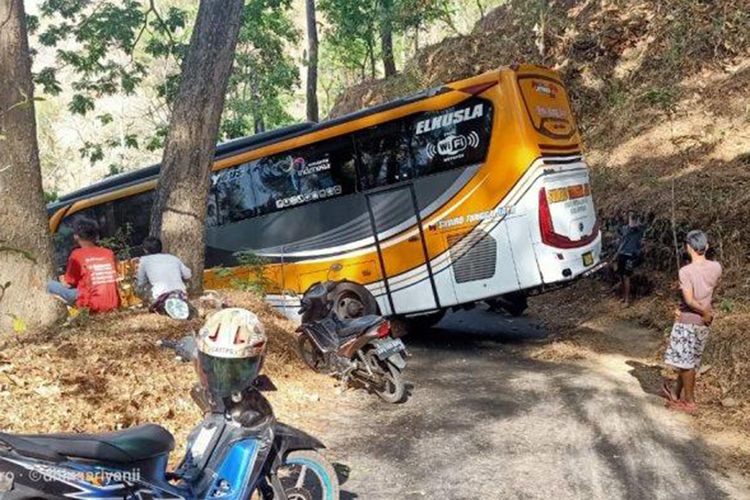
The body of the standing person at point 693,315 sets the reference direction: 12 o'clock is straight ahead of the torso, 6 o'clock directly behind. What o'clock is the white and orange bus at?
The white and orange bus is roughly at 12 o'clock from the standing person.

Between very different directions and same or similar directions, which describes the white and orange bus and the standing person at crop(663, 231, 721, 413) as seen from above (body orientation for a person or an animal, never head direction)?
same or similar directions

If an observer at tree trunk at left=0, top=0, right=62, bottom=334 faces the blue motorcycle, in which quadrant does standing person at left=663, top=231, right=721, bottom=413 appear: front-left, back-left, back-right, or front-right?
front-left

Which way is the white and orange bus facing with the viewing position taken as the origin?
facing away from the viewer and to the left of the viewer

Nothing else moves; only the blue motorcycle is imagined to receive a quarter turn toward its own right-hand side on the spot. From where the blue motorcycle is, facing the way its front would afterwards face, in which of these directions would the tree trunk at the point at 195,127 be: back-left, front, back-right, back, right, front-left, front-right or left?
back

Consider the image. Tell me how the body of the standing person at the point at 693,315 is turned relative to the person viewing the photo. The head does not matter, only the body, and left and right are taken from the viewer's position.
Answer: facing away from the viewer and to the left of the viewer

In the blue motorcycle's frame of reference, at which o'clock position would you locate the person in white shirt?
The person in white shirt is roughly at 9 o'clock from the blue motorcycle.

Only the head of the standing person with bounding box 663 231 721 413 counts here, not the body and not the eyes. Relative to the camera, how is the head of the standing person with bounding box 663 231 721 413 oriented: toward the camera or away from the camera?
away from the camera

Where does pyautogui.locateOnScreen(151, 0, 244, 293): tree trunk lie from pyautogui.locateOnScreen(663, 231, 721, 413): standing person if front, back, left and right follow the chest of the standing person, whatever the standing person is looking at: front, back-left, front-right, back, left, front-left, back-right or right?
front-left

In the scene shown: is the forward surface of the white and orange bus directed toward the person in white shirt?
no

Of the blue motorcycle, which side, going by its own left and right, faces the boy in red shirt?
left

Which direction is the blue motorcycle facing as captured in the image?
to the viewer's right

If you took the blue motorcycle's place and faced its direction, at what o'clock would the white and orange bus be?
The white and orange bus is roughly at 10 o'clock from the blue motorcycle.

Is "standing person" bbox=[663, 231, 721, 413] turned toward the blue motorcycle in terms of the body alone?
no

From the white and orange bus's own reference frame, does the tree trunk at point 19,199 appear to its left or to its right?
on its left

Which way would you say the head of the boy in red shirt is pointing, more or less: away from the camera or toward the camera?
away from the camera

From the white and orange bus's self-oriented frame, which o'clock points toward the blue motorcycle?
The blue motorcycle is roughly at 8 o'clock from the white and orange bus.
